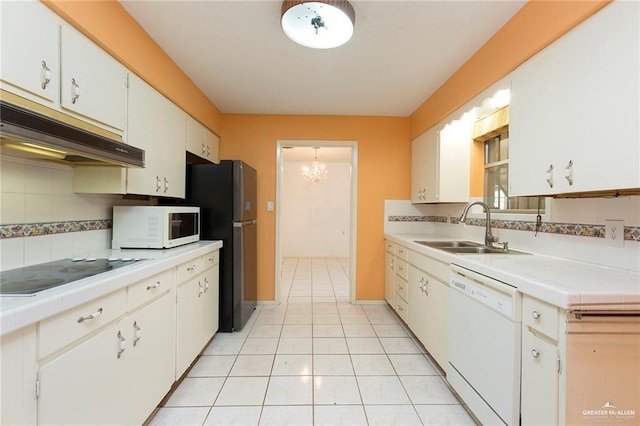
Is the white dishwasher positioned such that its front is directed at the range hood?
yes

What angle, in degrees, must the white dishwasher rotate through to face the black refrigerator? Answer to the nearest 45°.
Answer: approximately 45° to its right

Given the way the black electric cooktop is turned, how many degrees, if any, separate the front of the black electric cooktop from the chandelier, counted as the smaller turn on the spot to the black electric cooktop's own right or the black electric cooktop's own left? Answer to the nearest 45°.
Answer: approximately 90° to the black electric cooktop's own left

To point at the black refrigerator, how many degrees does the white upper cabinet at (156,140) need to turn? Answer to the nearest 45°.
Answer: approximately 90° to its left

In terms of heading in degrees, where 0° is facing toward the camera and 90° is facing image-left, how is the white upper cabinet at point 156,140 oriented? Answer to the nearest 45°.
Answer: approximately 315°

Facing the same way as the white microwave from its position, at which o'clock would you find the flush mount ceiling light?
The flush mount ceiling light is roughly at 12 o'clock from the white microwave.

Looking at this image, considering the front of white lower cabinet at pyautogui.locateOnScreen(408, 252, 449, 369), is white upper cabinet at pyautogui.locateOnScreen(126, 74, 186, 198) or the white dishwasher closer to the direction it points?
the white upper cabinet
